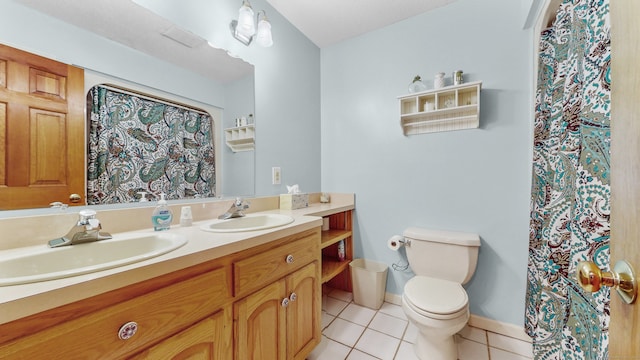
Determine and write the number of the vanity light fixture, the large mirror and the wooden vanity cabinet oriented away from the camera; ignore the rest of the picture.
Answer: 0

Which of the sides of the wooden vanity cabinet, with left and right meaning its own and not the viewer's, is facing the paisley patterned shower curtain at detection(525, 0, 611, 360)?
front

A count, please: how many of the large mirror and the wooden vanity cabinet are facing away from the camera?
0

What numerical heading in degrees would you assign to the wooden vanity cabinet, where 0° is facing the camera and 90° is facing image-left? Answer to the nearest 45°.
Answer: approximately 315°

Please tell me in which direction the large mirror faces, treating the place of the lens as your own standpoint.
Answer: facing the viewer and to the right of the viewer

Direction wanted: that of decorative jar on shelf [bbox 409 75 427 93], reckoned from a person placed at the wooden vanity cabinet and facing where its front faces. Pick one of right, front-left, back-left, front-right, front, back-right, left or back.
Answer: front-left

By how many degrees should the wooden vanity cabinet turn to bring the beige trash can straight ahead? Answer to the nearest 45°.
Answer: approximately 45° to its left

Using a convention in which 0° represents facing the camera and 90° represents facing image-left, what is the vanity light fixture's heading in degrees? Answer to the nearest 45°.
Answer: approximately 315°

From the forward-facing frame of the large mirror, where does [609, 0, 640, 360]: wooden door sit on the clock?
The wooden door is roughly at 1 o'clock from the large mirror.

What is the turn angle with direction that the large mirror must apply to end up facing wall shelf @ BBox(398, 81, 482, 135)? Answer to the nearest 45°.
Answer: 0° — it already faces it
